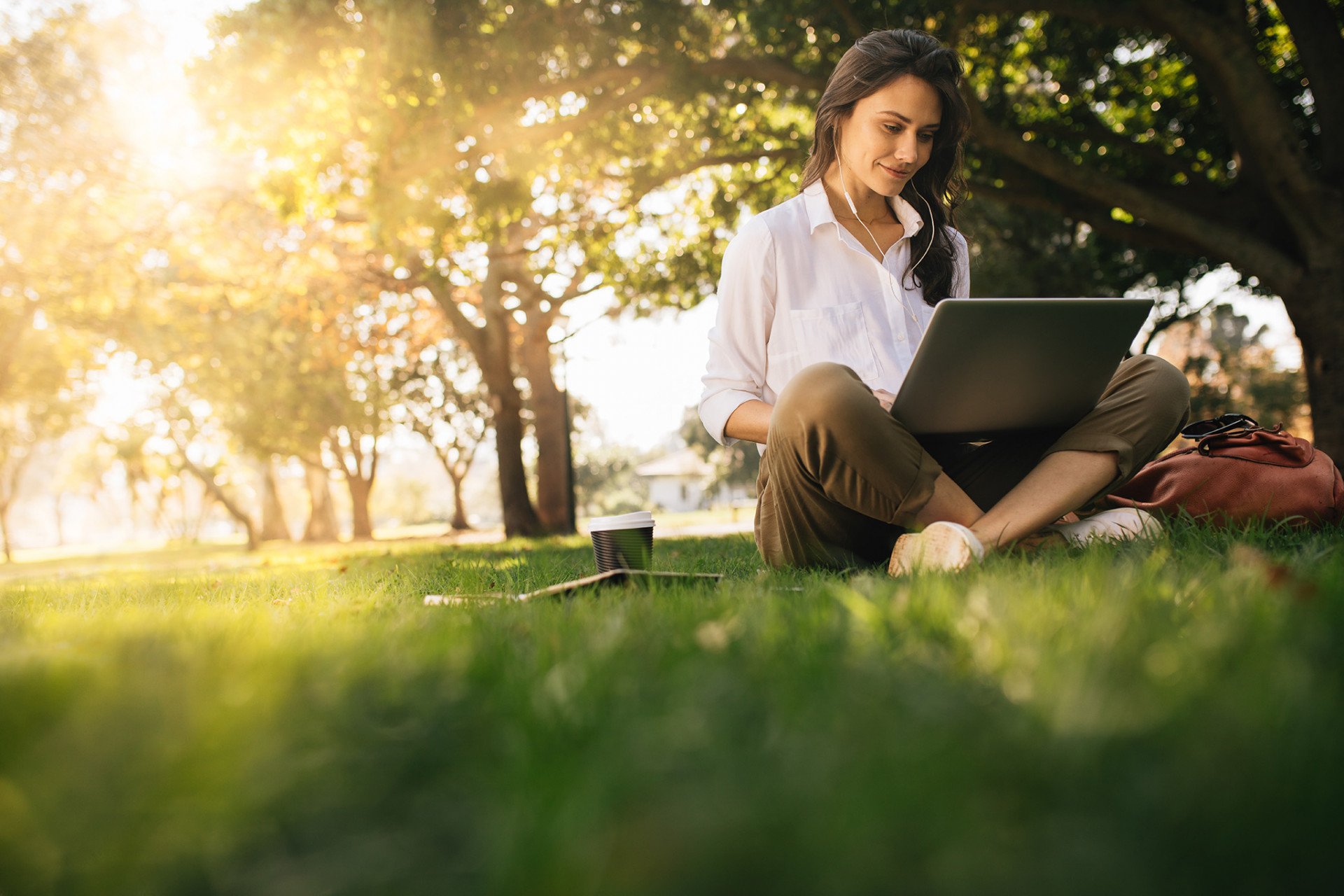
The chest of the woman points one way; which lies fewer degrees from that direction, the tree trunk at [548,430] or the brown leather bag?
the brown leather bag

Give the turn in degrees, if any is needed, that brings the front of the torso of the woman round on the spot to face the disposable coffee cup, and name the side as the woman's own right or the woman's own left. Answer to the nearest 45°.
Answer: approximately 135° to the woman's own right

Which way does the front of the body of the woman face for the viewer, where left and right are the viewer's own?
facing the viewer and to the right of the viewer

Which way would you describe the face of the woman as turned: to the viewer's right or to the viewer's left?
to the viewer's right

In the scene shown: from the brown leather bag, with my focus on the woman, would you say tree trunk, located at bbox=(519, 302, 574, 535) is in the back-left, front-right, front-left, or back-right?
front-right

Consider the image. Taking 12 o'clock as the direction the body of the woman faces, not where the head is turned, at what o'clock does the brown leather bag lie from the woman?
The brown leather bag is roughly at 10 o'clock from the woman.

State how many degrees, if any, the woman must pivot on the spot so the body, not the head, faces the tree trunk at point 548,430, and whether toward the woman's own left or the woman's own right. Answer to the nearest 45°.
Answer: approximately 180°
